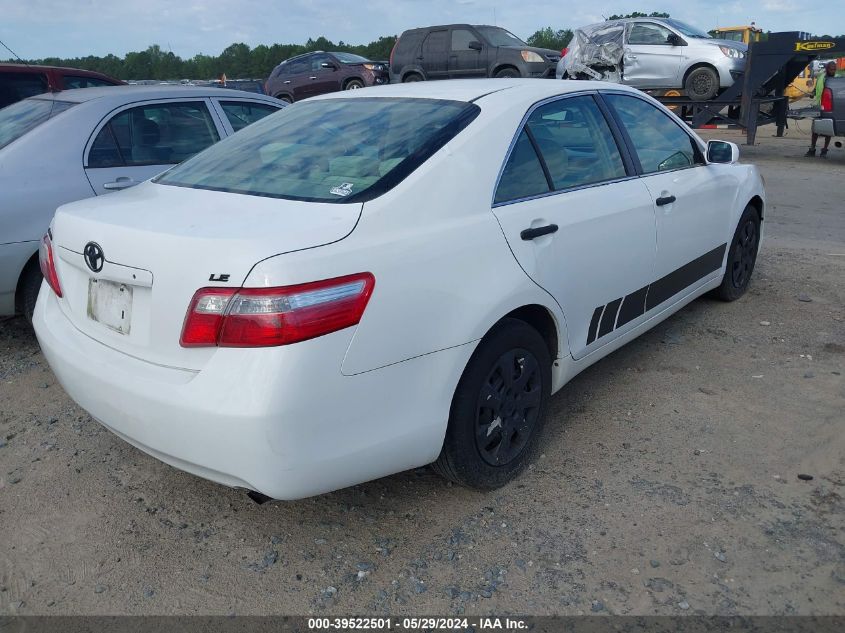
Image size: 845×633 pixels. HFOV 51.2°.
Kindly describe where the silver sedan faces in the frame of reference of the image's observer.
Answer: facing away from the viewer and to the right of the viewer

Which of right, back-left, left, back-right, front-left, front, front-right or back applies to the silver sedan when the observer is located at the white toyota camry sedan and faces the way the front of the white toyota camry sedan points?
left

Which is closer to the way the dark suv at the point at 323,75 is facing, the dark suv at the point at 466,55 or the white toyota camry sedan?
the dark suv

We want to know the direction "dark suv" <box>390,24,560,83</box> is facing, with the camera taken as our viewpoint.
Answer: facing the viewer and to the right of the viewer

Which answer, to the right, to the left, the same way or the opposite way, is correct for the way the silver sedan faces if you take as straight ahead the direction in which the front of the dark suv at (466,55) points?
to the left

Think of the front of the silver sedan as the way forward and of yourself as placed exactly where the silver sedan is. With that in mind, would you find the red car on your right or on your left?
on your left

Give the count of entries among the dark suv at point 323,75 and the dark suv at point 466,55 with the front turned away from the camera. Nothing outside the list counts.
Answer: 0

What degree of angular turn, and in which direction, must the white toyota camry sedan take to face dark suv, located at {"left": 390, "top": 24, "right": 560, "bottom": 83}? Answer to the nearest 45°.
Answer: approximately 45° to its left

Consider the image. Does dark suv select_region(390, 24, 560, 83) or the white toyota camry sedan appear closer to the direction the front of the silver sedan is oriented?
the dark suv

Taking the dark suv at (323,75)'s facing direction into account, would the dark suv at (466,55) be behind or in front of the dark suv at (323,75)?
in front

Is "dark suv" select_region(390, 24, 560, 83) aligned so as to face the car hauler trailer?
yes

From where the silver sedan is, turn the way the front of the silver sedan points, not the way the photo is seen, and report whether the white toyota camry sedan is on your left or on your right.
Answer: on your right

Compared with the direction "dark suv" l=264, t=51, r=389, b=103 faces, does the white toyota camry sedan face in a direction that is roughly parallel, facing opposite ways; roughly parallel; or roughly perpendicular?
roughly perpendicular

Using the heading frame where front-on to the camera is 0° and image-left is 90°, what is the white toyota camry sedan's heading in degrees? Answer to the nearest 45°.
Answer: approximately 225°

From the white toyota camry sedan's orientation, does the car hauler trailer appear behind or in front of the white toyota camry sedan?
in front
